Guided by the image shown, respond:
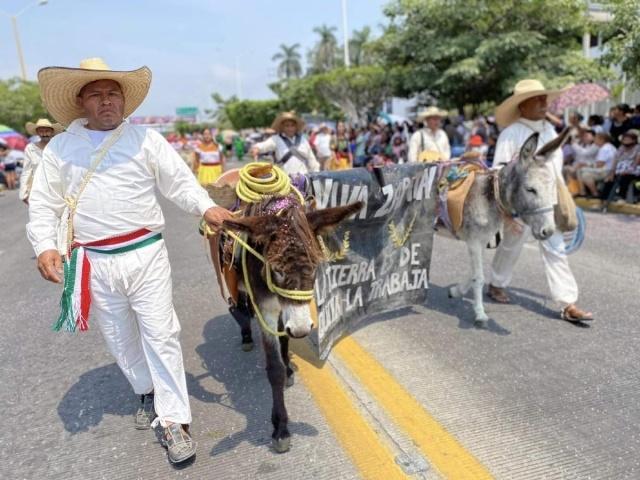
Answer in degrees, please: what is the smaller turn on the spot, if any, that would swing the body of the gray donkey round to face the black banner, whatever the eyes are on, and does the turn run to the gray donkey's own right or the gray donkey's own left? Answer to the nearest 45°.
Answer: approximately 90° to the gray donkey's own right

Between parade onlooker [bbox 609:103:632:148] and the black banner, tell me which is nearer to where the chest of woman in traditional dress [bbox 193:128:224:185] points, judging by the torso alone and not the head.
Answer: the black banner

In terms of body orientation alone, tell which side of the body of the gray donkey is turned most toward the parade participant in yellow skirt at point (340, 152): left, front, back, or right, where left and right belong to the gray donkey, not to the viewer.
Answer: back

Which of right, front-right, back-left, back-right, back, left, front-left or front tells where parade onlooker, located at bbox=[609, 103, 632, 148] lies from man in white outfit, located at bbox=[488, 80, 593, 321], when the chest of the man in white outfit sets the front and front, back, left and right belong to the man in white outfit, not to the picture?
back-left

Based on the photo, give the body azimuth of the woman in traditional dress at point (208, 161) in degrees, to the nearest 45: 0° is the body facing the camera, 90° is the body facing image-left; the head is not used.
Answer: approximately 0°

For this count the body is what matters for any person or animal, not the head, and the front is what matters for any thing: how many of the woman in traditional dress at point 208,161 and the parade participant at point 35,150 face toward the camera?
2

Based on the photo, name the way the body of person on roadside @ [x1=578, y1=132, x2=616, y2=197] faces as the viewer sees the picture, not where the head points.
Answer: to the viewer's left

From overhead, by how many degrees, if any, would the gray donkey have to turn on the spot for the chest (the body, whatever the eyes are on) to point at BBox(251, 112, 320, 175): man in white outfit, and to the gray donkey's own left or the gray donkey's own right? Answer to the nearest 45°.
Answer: approximately 180°
